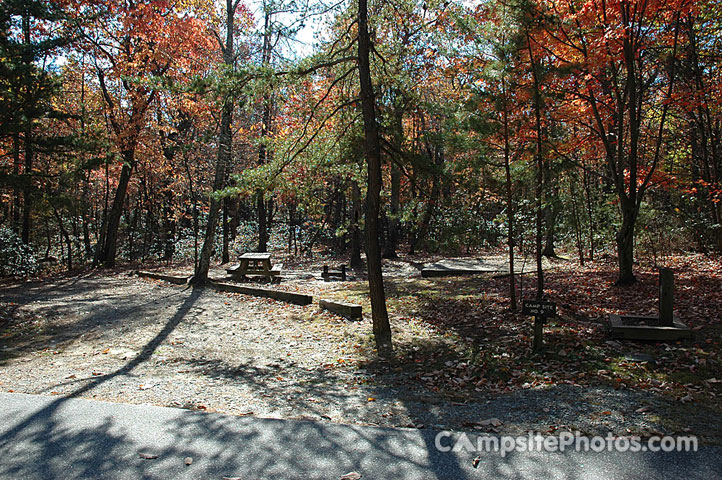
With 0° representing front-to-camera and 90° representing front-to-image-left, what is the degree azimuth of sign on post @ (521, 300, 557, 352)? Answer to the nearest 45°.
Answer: approximately 0°

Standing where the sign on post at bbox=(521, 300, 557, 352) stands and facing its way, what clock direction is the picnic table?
The picnic table is roughly at 4 o'clock from the sign on post.

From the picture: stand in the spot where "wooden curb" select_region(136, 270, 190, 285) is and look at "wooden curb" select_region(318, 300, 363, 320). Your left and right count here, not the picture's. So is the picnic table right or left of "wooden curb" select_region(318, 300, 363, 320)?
left

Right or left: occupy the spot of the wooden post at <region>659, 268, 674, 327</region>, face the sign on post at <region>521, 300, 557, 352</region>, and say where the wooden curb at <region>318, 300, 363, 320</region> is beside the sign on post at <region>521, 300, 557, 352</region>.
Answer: right

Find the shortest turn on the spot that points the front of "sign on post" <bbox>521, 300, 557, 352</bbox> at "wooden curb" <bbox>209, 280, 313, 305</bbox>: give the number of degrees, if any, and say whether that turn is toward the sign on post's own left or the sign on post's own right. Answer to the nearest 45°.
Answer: approximately 135° to the sign on post's own right

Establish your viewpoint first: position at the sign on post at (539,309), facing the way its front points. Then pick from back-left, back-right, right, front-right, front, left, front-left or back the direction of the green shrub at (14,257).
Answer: right

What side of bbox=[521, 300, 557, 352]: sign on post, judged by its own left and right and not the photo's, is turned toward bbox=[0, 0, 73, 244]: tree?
right

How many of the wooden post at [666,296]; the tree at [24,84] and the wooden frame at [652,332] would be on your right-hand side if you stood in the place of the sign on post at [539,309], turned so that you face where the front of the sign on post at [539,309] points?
1

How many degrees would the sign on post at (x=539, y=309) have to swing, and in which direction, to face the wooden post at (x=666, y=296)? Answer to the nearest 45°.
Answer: approximately 135° to its left

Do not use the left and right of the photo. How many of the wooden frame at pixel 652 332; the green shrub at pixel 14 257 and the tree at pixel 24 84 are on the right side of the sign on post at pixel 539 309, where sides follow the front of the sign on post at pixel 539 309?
2

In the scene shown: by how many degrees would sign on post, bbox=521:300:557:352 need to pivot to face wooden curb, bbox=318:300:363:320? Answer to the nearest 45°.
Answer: approximately 135° to its right

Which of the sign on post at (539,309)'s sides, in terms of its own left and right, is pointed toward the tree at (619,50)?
back

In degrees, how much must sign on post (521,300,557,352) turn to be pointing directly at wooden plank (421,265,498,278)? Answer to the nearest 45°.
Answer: approximately 180°
